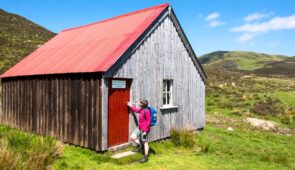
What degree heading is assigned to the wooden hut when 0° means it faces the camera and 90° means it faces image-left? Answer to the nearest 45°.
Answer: approximately 315°
